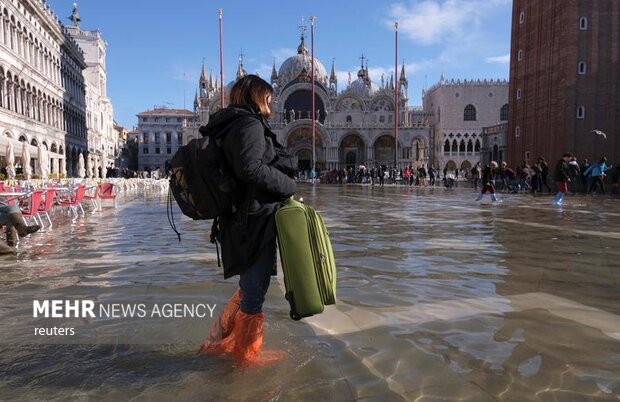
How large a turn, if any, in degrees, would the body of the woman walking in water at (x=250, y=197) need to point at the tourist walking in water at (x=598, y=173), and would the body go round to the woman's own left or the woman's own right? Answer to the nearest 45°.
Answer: approximately 45° to the woman's own left

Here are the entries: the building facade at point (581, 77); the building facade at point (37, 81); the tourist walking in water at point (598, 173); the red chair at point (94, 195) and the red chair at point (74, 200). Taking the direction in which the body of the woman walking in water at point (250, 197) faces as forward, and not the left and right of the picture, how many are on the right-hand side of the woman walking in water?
0

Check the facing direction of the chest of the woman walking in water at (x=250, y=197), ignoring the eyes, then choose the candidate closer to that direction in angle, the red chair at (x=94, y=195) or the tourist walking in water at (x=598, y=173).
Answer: the tourist walking in water

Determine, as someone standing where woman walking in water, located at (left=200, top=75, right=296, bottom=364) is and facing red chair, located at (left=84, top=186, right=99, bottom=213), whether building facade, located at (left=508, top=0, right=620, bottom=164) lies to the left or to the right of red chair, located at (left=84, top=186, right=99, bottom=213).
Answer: right

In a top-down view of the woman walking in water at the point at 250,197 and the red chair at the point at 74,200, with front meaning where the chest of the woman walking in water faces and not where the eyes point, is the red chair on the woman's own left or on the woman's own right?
on the woman's own left

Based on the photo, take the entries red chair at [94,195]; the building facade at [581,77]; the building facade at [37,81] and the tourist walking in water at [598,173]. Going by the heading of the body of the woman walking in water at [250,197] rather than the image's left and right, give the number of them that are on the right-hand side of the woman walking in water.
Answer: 0

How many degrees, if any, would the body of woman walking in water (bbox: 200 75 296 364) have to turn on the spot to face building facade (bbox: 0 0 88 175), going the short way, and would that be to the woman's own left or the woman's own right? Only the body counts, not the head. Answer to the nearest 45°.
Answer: approximately 90° to the woman's own left

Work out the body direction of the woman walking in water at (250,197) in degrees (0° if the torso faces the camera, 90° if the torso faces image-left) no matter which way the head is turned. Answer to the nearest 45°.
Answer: approximately 270°

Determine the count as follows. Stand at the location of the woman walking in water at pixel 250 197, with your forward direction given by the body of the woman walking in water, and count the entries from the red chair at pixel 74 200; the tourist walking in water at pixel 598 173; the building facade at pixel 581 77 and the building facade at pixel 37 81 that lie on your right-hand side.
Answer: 0

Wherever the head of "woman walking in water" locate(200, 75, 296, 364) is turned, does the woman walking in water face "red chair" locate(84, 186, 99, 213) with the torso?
no

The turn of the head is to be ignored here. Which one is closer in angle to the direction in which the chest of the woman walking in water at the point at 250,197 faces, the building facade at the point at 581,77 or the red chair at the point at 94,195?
the building facade

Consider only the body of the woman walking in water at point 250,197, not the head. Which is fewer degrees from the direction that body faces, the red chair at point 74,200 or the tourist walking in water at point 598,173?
the tourist walking in water

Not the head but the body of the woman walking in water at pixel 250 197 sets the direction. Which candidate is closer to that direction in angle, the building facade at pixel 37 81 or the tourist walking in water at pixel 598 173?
the tourist walking in water
